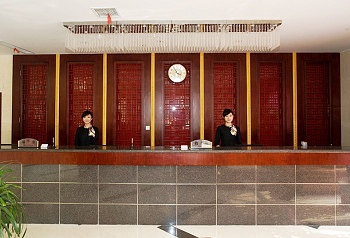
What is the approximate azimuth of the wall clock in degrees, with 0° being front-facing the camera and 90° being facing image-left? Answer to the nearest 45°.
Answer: approximately 0°

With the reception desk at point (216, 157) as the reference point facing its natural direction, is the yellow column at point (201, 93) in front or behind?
behind

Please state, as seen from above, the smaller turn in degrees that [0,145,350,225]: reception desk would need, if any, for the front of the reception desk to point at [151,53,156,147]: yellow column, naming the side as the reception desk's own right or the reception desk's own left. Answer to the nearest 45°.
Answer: approximately 180°

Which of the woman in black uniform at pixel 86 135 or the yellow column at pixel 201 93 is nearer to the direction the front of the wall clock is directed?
the woman in black uniform

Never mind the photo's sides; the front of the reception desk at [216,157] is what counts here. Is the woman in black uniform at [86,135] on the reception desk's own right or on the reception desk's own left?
on the reception desk's own right

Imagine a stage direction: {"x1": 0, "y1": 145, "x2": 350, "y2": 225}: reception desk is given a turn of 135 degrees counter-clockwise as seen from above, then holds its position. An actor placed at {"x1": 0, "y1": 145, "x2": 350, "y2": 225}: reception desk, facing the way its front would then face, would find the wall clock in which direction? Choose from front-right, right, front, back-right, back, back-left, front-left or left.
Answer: front-left
